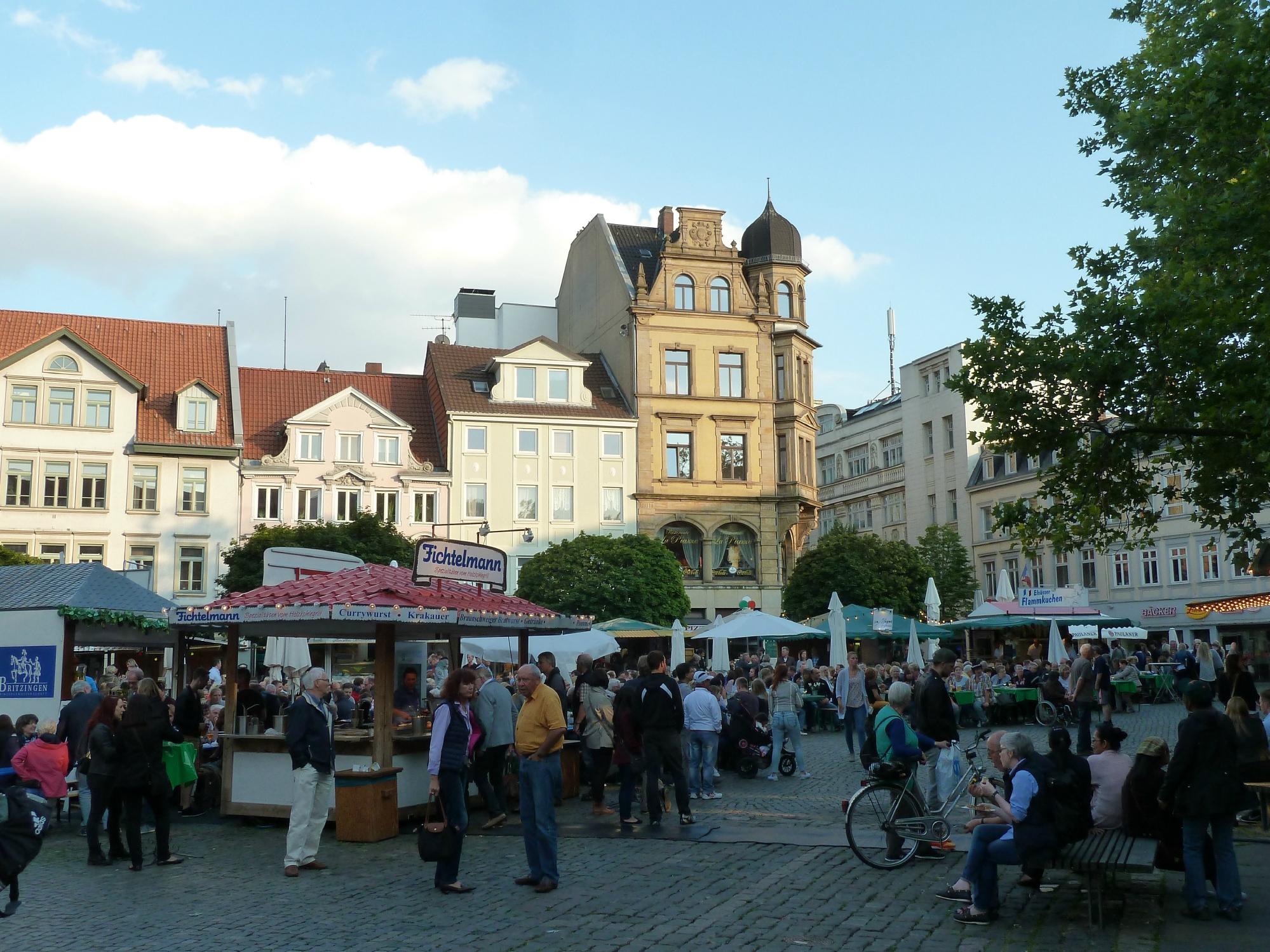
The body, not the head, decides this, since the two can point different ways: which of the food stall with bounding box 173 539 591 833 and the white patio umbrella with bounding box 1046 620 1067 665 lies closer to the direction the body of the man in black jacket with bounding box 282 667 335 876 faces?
the white patio umbrella

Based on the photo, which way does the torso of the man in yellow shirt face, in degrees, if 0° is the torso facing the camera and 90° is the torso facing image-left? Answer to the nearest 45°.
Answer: approximately 45°

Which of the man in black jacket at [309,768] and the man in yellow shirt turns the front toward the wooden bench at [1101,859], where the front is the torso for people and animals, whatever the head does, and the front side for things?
the man in black jacket

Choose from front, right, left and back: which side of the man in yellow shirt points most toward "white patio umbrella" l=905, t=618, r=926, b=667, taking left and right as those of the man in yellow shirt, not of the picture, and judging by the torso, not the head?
back

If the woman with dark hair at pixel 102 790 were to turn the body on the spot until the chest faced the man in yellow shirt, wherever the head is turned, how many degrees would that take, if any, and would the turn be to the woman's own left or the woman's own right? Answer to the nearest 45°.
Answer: approximately 45° to the woman's own right

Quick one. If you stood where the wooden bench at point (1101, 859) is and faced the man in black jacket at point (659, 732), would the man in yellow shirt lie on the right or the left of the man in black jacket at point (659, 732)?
left

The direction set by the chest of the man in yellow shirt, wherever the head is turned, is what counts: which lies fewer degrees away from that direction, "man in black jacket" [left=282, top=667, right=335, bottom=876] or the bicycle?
the man in black jacket

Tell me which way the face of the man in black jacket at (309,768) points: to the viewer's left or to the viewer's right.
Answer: to the viewer's right

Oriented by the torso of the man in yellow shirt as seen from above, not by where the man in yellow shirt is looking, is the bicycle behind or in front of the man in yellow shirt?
behind

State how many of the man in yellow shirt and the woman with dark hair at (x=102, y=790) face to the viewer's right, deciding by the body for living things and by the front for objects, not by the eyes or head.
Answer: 1

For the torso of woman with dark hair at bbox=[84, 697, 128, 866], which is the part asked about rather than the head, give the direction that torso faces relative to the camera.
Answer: to the viewer's right
